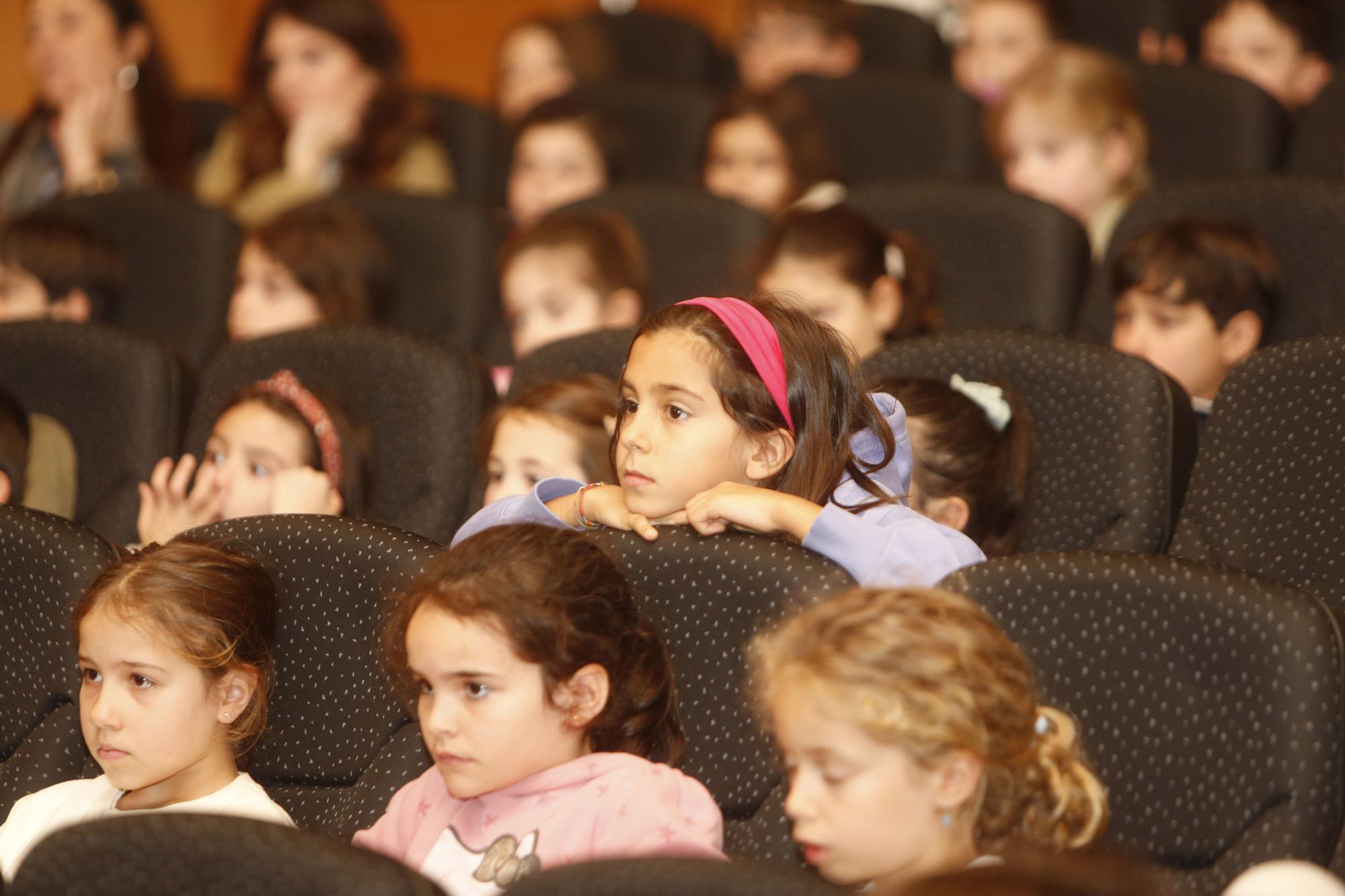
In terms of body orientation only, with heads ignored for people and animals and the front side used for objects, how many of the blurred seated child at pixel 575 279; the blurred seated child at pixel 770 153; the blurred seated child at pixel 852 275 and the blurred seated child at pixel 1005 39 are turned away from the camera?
0

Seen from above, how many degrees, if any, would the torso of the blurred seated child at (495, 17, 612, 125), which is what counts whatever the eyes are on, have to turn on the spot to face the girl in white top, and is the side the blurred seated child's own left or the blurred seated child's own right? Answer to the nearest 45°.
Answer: approximately 45° to the blurred seated child's own left

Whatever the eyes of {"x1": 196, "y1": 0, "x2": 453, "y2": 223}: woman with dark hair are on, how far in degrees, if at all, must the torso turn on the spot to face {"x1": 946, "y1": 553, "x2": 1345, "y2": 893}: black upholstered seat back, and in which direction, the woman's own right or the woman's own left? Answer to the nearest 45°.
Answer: approximately 45° to the woman's own left

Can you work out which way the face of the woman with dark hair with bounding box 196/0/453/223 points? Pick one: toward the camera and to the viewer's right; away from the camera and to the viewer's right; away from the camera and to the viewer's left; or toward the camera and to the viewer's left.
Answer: toward the camera and to the viewer's left

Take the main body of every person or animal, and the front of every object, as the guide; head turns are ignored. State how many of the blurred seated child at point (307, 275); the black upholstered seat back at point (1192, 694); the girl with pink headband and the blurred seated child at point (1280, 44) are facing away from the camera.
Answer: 0

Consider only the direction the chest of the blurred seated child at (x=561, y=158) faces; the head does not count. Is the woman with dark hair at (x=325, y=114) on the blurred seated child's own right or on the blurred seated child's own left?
on the blurred seated child's own right

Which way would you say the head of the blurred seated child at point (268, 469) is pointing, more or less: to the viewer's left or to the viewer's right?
to the viewer's left

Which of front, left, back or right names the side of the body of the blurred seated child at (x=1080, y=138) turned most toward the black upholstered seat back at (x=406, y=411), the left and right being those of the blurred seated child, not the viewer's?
front

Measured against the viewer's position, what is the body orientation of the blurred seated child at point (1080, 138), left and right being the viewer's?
facing the viewer and to the left of the viewer

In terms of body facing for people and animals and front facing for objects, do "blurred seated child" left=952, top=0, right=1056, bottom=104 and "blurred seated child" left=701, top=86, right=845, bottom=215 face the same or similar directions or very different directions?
same or similar directions

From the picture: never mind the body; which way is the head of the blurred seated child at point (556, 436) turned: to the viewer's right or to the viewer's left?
to the viewer's left

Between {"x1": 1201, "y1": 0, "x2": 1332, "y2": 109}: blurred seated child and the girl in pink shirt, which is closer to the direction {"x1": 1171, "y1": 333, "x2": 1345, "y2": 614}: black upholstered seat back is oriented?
the girl in pink shirt

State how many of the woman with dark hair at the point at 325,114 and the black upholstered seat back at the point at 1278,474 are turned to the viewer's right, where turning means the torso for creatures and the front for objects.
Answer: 0

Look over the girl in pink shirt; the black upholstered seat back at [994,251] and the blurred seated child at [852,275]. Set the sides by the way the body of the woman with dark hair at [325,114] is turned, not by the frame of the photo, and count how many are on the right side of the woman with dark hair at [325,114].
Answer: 0

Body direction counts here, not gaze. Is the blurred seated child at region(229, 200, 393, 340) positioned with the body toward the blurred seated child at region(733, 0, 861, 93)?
no

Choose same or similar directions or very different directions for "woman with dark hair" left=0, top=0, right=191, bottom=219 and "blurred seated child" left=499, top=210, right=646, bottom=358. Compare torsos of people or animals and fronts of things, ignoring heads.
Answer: same or similar directions

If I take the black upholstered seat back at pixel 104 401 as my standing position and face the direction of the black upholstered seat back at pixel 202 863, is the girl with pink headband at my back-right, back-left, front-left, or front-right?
front-left

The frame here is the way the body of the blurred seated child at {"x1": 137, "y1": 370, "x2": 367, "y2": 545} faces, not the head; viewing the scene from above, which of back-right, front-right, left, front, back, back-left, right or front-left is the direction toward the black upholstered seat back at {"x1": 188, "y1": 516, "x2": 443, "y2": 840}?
front-left

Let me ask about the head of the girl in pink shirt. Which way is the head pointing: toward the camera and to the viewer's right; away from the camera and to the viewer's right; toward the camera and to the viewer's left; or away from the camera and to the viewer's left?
toward the camera and to the viewer's left
